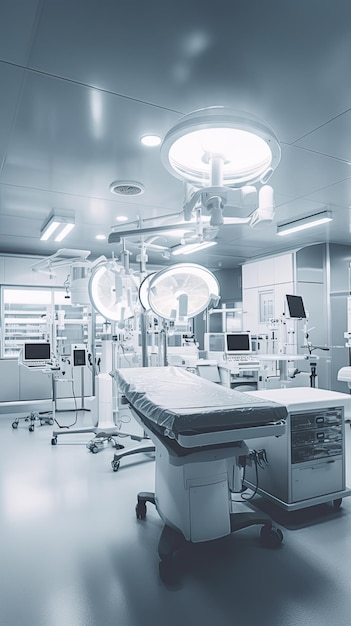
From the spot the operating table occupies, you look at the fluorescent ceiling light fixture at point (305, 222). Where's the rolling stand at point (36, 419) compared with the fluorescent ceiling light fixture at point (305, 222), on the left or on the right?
left

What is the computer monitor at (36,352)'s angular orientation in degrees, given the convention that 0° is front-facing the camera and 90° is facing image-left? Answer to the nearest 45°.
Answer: approximately 0°

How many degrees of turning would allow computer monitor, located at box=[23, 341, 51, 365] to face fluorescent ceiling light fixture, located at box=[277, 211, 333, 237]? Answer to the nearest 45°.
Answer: approximately 45° to its left

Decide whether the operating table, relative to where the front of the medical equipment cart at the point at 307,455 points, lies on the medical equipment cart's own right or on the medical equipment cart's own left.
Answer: on the medical equipment cart's own right

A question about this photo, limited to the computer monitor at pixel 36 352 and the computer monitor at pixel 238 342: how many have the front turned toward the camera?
2
